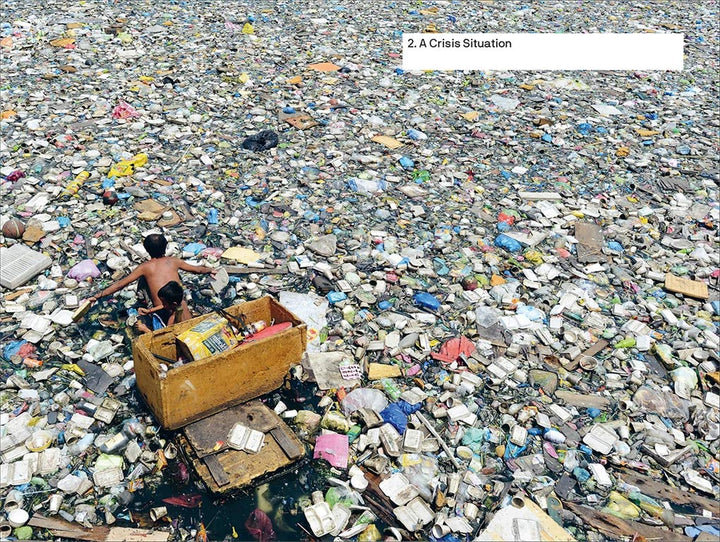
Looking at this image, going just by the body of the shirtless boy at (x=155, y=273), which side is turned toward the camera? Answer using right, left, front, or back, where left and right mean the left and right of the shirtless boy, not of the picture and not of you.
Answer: back

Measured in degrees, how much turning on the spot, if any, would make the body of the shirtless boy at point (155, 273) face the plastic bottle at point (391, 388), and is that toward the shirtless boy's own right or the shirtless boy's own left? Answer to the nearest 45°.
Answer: approximately 135° to the shirtless boy's own right

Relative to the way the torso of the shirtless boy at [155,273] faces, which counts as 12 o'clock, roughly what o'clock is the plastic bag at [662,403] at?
The plastic bag is roughly at 4 o'clock from the shirtless boy.

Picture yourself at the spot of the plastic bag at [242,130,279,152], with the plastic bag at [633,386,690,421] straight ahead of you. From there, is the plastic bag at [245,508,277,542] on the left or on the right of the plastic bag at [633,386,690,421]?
right

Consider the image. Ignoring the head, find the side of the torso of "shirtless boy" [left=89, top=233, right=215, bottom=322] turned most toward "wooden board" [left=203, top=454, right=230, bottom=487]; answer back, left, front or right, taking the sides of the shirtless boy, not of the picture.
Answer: back

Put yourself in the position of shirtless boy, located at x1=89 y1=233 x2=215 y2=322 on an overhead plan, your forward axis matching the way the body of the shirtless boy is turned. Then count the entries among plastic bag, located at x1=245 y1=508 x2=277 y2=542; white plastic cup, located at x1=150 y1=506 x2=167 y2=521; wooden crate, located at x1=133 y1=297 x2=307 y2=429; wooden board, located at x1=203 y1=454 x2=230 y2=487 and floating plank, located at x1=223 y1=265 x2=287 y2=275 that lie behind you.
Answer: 4

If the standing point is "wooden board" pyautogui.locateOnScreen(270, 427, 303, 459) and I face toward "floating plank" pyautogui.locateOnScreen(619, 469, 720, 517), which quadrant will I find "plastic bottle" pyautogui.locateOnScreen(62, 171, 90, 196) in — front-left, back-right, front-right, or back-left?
back-left

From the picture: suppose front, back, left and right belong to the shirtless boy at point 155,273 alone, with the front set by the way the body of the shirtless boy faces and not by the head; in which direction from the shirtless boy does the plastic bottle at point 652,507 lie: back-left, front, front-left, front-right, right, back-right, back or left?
back-right

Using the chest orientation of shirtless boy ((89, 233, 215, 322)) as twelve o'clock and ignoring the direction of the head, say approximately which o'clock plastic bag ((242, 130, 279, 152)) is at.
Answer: The plastic bag is roughly at 1 o'clock from the shirtless boy.

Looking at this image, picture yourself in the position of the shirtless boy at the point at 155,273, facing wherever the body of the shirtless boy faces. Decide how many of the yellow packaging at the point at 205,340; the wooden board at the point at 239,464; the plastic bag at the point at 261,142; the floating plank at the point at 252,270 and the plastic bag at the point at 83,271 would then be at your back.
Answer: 2

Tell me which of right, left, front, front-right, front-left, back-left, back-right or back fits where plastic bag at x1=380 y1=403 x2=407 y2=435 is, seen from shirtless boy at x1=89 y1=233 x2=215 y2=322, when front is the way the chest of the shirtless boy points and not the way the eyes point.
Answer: back-right

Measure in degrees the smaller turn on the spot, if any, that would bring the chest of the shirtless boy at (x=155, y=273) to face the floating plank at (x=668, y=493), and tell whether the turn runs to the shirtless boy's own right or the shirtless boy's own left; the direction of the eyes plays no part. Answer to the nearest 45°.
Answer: approximately 135° to the shirtless boy's own right

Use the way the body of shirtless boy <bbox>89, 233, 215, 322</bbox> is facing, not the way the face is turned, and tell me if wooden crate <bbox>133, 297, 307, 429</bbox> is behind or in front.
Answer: behind

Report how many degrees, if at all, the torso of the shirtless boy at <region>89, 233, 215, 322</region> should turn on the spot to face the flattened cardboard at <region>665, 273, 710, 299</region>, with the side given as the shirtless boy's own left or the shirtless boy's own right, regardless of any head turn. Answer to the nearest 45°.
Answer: approximately 90° to the shirtless boy's own right
